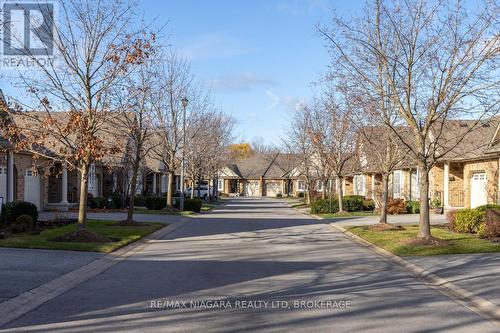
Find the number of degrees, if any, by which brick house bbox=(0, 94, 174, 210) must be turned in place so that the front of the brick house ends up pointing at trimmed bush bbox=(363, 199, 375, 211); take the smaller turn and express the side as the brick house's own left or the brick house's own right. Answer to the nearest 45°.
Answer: approximately 45° to the brick house's own left

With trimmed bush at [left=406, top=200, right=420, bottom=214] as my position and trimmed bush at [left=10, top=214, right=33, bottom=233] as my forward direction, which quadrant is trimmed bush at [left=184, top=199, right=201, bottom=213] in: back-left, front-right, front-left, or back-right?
front-right

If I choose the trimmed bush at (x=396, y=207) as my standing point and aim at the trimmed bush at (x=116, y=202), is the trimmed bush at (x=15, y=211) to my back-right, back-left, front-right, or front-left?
front-left

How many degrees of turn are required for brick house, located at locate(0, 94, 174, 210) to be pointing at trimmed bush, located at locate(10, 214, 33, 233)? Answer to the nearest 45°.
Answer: approximately 45° to its right

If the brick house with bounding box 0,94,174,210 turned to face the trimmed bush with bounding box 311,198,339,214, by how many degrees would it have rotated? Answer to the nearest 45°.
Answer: approximately 45° to its left

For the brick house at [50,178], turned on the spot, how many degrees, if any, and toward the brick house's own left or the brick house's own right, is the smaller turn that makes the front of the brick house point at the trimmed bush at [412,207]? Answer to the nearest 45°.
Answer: approximately 45° to the brick house's own left

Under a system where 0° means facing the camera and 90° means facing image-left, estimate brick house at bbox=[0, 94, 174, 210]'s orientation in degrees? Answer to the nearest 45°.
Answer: approximately 315°

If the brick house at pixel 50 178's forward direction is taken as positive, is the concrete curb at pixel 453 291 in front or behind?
in front
